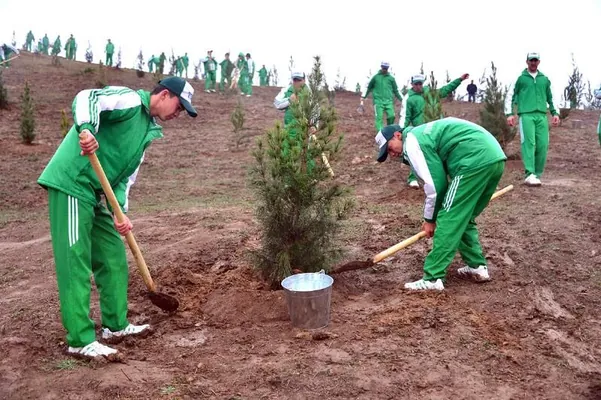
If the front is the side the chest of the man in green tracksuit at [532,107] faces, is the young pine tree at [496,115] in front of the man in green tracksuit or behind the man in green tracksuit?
behind

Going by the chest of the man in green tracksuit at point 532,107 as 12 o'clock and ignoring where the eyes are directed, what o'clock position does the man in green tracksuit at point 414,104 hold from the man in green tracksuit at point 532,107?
the man in green tracksuit at point 414,104 is roughly at 4 o'clock from the man in green tracksuit at point 532,107.

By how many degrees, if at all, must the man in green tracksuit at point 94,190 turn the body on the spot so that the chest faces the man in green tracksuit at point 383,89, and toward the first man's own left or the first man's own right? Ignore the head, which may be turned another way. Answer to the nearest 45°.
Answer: approximately 45° to the first man's own left

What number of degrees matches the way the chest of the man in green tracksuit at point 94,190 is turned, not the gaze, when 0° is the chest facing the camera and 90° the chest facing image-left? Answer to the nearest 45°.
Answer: approximately 270°

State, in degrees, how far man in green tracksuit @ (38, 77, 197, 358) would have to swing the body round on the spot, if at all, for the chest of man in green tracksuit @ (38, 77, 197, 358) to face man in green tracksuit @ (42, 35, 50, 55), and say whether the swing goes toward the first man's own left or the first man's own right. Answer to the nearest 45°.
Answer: approximately 90° to the first man's own left

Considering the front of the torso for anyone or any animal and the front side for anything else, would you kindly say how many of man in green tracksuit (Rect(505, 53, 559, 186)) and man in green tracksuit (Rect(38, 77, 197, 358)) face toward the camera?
1

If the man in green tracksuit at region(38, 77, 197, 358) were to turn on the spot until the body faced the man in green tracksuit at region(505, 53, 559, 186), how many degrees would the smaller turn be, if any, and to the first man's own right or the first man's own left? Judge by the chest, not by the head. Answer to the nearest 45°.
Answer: approximately 45° to the first man's own left

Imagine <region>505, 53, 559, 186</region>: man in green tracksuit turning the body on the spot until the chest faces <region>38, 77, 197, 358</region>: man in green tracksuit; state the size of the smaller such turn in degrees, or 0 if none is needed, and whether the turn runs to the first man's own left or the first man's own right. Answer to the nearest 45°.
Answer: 0° — they already face them

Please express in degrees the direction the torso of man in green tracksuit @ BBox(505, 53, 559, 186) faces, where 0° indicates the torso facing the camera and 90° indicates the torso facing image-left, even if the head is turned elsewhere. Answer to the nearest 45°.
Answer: approximately 0°
